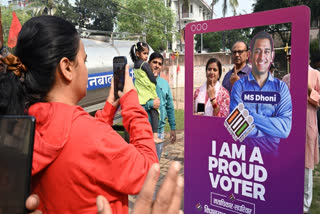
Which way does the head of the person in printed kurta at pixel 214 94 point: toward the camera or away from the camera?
toward the camera

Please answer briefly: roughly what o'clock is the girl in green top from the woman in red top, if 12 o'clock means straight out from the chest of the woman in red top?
The girl in green top is roughly at 11 o'clock from the woman in red top.

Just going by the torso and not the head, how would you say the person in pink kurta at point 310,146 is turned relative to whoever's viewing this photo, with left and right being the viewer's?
facing the viewer and to the left of the viewer

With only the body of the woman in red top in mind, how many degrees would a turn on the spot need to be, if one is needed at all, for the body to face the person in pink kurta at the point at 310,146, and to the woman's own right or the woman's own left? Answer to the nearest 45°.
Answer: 0° — they already face them

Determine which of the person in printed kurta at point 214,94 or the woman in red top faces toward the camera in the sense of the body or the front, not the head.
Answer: the person in printed kurta

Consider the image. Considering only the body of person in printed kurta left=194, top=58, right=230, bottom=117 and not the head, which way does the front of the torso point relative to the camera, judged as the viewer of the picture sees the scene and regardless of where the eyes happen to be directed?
toward the camera

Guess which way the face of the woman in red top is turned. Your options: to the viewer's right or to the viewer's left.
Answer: to the viewer's right

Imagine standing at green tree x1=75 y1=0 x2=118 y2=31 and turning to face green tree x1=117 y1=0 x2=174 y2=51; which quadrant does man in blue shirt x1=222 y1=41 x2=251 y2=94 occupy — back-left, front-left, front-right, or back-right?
front-right

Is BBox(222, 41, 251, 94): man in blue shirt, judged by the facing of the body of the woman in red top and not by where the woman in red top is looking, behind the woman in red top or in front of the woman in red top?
in front

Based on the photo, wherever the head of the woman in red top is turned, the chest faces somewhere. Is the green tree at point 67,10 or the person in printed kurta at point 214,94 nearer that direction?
the person in printed kurta

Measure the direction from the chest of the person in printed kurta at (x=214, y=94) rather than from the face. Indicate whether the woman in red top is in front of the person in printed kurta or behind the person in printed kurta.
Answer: in front

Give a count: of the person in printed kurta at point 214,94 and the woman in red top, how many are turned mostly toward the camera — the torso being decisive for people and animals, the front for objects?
1

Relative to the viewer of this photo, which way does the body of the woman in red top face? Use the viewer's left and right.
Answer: facing away from the viewer and to the right of the viewer

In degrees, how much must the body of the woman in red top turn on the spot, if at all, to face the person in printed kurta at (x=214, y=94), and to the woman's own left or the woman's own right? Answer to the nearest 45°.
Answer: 0° — they already face them

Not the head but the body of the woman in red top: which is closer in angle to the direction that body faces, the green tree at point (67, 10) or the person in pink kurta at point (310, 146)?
the person in pink kurta
